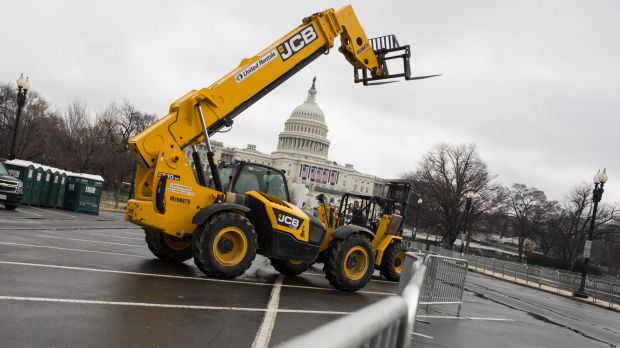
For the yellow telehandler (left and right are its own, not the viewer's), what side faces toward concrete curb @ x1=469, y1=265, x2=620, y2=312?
front

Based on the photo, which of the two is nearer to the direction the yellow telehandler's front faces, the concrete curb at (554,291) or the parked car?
the concrete curb

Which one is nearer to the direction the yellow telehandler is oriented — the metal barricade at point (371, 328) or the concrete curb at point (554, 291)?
the concrete curb

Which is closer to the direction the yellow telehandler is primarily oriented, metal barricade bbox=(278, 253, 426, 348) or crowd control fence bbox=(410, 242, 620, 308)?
the crowd control fence

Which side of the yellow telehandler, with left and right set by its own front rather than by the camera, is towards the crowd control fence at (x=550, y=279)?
front

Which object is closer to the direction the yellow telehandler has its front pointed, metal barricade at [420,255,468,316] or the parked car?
the metal barricade

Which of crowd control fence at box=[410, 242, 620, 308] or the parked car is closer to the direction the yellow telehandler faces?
the crowd control fence

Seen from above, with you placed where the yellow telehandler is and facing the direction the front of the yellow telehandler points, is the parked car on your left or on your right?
on your left

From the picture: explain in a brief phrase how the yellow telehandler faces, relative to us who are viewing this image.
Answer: facing away from the viewer and to the right of the viewer
